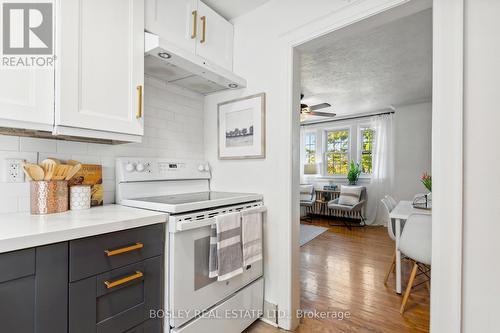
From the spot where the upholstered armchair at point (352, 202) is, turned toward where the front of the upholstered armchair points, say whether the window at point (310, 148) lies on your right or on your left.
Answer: on your right

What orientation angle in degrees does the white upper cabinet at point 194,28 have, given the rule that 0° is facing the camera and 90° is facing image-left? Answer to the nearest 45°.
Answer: approximately 315°

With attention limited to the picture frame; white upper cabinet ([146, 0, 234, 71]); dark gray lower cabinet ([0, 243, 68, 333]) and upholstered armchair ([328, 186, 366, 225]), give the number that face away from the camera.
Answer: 0

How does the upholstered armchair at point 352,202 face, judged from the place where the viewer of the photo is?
facing the viewer and to the left of the viewer

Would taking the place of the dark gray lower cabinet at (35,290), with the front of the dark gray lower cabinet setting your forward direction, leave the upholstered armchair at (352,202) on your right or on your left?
on your left

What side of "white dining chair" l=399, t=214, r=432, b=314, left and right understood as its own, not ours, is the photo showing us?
back

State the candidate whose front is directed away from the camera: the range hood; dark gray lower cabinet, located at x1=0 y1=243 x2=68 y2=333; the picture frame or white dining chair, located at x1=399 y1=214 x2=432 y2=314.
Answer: the white dining chair

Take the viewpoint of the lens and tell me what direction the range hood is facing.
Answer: facing the viewer and to the right of the viewer

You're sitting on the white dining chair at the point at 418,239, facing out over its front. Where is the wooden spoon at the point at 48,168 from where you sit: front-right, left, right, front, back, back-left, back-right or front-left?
back-left

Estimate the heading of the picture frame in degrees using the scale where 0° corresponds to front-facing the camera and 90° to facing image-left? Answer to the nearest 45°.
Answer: approximately 45°

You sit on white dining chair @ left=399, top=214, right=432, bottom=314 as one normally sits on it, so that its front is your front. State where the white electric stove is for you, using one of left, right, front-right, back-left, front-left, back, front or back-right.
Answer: back-left

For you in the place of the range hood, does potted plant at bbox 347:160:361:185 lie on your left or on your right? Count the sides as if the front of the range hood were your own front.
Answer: on your left

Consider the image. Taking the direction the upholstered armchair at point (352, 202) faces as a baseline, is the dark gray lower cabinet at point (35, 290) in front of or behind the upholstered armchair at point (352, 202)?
in front

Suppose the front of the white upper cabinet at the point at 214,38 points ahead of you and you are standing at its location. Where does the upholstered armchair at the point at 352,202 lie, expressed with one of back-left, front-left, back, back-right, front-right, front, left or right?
left
